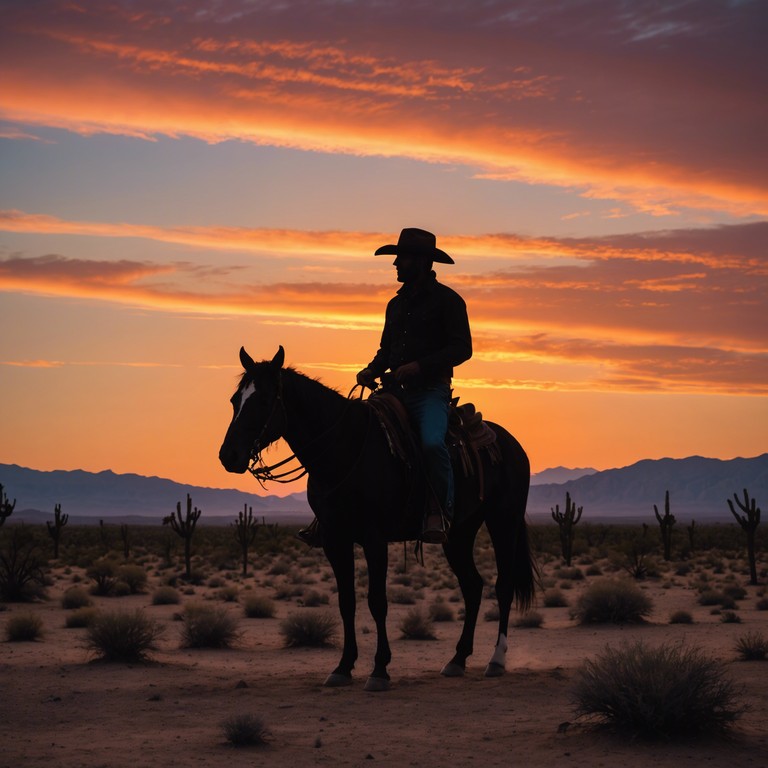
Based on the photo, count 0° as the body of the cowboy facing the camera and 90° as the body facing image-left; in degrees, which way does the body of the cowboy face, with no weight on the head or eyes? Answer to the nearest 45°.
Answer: approximately 45°

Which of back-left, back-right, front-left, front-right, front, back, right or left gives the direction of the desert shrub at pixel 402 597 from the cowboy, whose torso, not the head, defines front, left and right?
back-right

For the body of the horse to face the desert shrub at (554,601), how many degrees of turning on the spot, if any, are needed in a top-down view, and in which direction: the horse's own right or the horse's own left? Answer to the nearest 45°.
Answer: approximately 135° to the horse's own right

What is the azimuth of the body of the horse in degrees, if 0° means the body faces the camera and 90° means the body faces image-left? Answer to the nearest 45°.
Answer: approximately 45°

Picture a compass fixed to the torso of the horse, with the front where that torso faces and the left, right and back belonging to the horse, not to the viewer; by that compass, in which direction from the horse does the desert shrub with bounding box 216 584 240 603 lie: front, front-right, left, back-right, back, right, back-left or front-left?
back-right

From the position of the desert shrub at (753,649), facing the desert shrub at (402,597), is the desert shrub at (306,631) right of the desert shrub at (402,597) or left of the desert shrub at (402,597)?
left

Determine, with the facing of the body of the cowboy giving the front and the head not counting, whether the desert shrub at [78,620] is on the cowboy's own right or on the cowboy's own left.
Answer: on the cowboy's own right

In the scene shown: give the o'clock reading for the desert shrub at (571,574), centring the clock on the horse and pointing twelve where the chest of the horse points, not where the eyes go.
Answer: The desert shrub is roughly at 5 o'clock from the horse.

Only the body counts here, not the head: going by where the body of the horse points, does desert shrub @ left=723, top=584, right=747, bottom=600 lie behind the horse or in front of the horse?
behind

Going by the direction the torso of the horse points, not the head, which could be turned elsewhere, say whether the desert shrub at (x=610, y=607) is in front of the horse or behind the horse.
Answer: behind

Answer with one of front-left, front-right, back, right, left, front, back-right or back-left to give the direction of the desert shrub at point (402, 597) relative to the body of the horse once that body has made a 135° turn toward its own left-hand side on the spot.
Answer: left
